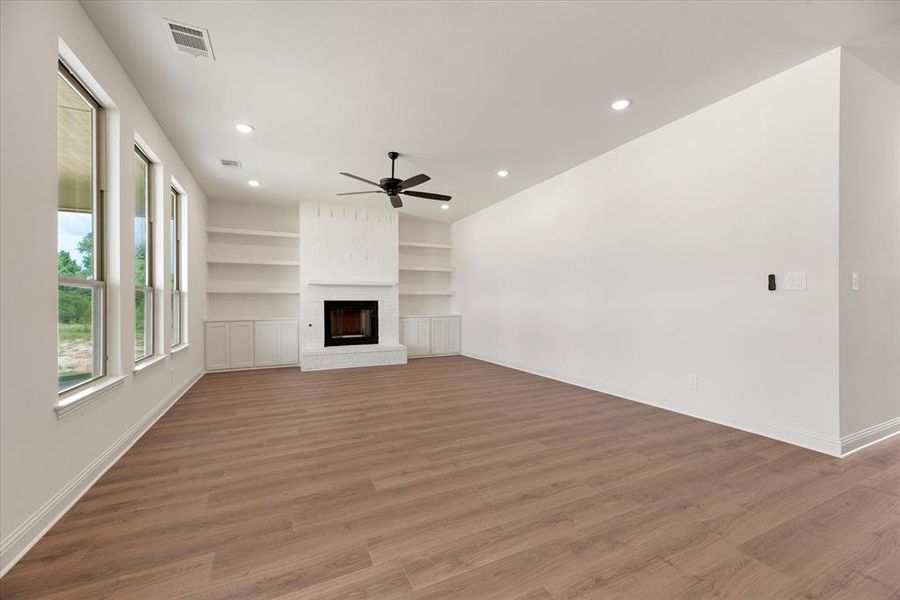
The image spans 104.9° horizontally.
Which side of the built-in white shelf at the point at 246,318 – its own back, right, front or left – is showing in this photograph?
front

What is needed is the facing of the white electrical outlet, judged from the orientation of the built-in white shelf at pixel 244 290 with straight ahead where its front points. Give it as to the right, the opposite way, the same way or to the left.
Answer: to the right

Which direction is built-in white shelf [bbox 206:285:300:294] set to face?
toward the camera

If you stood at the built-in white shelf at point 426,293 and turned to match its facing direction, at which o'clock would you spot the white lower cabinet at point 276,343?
The white lower cabinet is roughly at 2 o'clock from the built-in white shelf.

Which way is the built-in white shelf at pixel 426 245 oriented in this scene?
toward the camera

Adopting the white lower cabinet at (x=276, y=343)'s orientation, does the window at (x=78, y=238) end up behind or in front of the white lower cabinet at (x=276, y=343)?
in front

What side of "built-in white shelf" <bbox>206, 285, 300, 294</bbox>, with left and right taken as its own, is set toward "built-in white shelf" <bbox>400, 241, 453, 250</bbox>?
left

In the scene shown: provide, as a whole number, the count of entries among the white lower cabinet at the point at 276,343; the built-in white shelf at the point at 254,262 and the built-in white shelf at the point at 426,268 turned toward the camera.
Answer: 3

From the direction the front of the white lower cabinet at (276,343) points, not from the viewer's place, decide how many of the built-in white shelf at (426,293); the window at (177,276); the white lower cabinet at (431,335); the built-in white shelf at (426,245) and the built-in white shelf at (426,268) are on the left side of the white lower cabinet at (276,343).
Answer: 4

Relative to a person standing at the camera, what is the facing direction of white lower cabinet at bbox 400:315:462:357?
facing the viewer

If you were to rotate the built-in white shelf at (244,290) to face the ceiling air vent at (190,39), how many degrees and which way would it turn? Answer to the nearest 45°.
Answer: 0° — it already faces it

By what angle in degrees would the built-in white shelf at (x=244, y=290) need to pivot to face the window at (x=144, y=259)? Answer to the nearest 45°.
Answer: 0° — it already faces it

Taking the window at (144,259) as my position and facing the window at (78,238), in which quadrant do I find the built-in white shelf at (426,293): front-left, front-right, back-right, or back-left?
back-left

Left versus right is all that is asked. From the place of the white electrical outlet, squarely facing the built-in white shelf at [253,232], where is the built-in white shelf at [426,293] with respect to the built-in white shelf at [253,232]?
right
